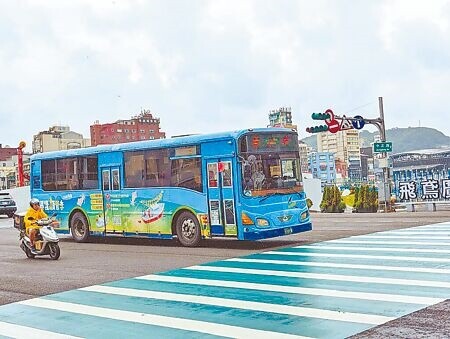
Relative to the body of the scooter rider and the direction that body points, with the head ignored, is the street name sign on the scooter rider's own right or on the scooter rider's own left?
on the scooter rider's own left

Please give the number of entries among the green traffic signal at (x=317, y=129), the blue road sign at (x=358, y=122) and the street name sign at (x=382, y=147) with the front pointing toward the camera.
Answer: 3

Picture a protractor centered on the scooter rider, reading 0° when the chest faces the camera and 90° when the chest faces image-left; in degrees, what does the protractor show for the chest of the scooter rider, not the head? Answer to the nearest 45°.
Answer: approximately 315°

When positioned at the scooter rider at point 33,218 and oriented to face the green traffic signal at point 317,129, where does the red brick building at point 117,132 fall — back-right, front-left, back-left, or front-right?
front-left

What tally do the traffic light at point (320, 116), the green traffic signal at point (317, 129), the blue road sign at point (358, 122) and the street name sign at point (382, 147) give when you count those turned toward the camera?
4

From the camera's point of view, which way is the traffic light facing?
toward the camera

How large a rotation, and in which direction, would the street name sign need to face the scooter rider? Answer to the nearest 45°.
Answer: approximately 45° to its right

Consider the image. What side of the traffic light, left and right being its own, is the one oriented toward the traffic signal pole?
left

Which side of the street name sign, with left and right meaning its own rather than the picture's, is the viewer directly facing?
front

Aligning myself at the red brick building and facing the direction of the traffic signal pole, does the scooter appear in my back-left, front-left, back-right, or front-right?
front-right
